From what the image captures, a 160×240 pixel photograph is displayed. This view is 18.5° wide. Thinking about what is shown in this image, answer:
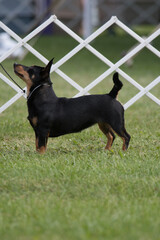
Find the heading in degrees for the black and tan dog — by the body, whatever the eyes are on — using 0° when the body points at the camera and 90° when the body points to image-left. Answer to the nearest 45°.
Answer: approximately 90°
